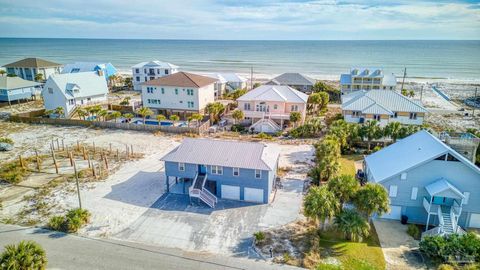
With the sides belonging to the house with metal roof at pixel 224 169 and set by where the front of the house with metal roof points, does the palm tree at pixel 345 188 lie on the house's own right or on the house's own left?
on the house's own left

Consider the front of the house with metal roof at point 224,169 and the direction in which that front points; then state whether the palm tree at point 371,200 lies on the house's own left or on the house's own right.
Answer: on the house's own left

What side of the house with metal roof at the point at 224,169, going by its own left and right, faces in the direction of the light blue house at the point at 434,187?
left

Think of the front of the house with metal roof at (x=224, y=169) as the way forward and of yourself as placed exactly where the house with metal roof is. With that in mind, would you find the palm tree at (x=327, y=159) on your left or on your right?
on your left

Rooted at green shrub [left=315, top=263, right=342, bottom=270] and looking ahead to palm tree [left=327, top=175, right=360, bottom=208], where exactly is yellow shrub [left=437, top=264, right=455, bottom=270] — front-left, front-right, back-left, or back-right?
front-right

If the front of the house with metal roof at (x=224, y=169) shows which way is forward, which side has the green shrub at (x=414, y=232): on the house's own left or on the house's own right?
on the house's own left

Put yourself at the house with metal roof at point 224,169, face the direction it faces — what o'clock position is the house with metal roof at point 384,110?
the house with metal roof at point 384,110 is roughly at 8 o'clock from the house with metal roof at point 224,169.

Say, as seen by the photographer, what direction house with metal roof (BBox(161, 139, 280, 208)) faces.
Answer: facing the viewer

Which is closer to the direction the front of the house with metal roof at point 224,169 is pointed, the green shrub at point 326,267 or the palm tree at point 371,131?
the green shrub

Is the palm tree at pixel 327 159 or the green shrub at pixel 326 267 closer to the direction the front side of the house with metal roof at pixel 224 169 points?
the green shrub

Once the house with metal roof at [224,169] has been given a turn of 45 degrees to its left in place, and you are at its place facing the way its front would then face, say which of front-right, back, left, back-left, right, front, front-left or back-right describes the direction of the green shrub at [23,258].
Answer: right

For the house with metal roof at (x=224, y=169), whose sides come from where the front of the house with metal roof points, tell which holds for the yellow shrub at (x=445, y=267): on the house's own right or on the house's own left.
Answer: on the house's own left

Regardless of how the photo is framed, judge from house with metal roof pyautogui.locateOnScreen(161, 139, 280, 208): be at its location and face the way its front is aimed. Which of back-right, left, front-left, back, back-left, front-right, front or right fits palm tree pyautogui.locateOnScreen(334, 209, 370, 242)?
front-left

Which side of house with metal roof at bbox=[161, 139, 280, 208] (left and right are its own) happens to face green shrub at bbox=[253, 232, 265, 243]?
front
